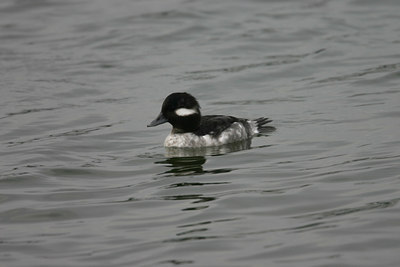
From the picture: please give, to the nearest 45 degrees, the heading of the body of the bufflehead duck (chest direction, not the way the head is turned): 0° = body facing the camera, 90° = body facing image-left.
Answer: approximately 90°
